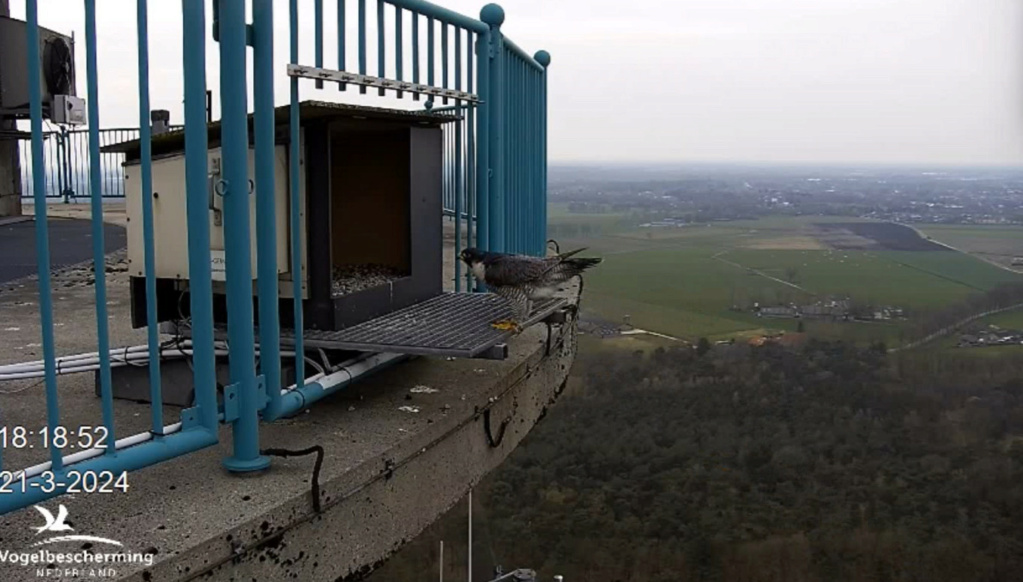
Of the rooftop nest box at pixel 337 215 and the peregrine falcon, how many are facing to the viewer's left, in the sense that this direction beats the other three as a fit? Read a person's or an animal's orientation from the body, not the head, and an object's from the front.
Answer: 1

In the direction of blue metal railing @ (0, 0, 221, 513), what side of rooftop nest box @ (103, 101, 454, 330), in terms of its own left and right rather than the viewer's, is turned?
right

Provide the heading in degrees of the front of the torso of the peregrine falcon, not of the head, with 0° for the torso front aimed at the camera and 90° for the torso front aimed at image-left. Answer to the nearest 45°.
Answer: approximately 90°

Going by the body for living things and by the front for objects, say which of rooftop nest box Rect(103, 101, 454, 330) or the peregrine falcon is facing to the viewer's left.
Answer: the peregrine falcon

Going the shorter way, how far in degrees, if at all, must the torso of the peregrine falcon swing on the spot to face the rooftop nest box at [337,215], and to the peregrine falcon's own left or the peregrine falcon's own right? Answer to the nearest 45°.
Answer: approximately 45° to the peregrine falcon's own left

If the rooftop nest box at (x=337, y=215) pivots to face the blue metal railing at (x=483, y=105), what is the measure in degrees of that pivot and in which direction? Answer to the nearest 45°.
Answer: approximately 90° to its left

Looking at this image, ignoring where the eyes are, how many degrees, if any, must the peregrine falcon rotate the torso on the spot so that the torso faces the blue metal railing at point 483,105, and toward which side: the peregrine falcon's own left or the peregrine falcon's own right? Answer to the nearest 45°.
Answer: approximately 90° to the peregrine falcon's own right

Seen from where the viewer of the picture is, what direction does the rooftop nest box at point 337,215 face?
facing the viewer and to the right of the viewer

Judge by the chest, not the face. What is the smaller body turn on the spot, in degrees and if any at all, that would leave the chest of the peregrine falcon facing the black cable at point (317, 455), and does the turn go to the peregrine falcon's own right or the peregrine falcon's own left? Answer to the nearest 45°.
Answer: approximately 90° to the peregrine falcon's own left
